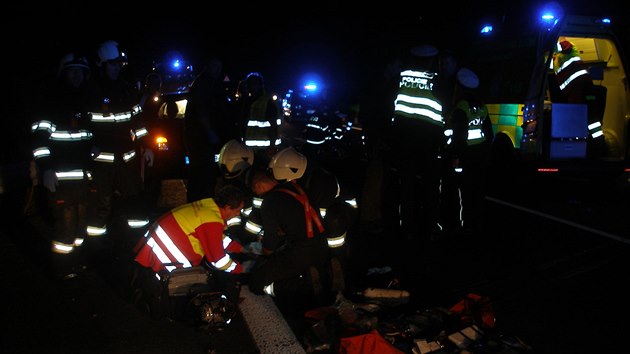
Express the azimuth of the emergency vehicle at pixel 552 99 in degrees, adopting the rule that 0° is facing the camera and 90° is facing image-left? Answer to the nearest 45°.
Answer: approximately 135°

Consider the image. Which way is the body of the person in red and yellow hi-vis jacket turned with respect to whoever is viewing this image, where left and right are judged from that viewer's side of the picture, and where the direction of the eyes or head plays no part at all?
facing to the right of the viewer

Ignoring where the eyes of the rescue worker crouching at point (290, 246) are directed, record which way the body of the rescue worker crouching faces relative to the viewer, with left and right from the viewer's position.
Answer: facing away from the viewer and to the left of the viewer

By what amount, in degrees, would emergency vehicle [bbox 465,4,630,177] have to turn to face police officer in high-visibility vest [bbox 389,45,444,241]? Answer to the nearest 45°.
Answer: approximately 90° to its left

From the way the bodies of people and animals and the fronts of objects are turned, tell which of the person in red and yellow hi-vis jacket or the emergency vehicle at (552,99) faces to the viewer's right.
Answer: the person in red and yellow hi-vis jacket

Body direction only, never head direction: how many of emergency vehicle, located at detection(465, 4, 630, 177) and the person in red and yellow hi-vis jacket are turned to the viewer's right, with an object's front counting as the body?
1

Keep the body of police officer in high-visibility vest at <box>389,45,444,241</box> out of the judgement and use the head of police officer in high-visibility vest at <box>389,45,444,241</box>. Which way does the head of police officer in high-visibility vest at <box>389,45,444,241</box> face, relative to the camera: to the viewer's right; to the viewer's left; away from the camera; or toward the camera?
away from the camera

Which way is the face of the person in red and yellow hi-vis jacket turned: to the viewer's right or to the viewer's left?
to the viewer's right

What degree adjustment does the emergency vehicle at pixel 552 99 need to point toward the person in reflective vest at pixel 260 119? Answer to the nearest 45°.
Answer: approximately 90° to its left

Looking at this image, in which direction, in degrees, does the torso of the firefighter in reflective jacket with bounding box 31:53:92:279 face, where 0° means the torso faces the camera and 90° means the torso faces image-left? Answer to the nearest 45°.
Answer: approximately 315°
